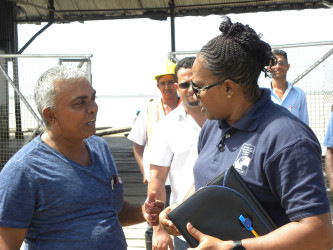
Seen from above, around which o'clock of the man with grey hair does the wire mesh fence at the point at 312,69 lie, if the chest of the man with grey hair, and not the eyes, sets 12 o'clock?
The wire mesh fence is roughly at 9 o'clock from the man with grey hair.

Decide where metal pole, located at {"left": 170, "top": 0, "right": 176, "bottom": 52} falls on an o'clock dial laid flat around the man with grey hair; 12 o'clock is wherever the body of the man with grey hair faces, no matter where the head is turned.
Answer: The metal pole is roughly at 8 o'clock from the man with grey hair.

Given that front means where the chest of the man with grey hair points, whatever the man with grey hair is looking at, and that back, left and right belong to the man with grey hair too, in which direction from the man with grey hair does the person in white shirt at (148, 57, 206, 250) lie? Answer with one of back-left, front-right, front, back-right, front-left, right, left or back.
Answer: left

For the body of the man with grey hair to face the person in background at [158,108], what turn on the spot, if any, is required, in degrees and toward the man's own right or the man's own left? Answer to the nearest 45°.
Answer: approximately 135° to the man's own left

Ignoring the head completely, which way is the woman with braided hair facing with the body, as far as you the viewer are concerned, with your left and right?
facing the viewer and to the left of the viewer

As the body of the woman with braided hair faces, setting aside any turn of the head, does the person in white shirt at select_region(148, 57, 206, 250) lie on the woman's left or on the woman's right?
on the woman's right

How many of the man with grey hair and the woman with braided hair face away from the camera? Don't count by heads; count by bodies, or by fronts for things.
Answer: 0

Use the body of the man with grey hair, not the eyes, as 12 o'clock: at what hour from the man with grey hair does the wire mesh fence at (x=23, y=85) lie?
The wire mesh fence is roughly at 7 o'clock from the man with grey hair.

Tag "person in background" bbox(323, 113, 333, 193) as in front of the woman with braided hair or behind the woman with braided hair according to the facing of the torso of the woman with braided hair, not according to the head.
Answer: behind

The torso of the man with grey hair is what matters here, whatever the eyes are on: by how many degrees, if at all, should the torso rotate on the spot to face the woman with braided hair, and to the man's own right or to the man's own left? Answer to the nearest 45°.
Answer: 0° — they already face them

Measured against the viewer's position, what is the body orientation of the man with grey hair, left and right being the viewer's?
facing the viewer and to the right of the viewer
